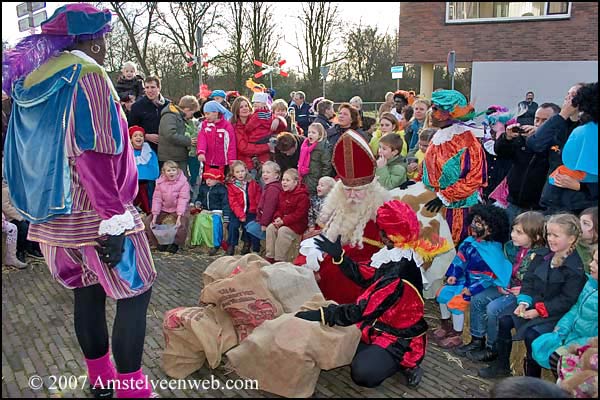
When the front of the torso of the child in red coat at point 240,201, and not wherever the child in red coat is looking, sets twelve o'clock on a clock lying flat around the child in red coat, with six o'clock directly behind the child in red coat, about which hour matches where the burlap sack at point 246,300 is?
The burlap sack is roughly at 12 o'clock from the child in red coat.

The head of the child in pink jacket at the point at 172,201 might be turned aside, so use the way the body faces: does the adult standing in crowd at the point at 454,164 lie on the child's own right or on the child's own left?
on the child's own left

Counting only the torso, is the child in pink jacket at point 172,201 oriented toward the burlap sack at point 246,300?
yes

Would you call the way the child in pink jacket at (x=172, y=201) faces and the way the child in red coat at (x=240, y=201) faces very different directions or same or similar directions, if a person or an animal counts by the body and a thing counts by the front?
same or similar directions

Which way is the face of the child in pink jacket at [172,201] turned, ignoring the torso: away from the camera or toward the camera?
toward the camera

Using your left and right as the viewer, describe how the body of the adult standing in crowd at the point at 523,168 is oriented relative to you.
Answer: facing the viewer and to the left of the viewer

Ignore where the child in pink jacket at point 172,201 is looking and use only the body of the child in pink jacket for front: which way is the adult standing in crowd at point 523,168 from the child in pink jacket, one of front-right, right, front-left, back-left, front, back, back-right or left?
front-left

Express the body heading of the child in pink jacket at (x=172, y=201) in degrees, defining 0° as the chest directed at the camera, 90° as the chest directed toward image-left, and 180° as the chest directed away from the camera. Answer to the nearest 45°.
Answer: approximately 0°

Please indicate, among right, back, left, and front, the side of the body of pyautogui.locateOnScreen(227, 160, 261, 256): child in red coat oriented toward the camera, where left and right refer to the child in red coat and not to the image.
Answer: front
